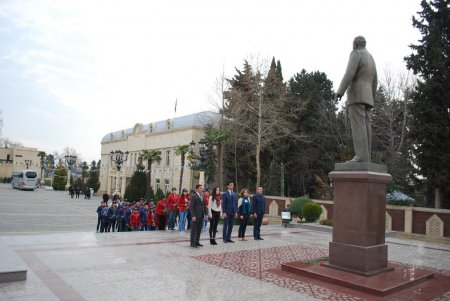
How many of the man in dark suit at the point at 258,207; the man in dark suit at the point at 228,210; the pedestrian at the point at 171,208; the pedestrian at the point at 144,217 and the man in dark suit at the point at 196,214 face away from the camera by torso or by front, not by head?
0

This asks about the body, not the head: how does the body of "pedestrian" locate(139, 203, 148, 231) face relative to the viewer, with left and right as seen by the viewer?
facing the viewer and to the right of the viewer

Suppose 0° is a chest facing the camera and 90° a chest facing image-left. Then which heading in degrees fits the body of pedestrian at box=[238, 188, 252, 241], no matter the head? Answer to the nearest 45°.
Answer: approximately 315°

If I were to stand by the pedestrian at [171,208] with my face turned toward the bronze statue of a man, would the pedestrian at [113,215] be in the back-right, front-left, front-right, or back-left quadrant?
back-right

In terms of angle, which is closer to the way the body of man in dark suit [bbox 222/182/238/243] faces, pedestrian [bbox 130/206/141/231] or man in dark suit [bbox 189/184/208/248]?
the man in dark suit

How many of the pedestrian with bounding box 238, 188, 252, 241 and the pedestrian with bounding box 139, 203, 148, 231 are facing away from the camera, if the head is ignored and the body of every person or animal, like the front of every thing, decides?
0

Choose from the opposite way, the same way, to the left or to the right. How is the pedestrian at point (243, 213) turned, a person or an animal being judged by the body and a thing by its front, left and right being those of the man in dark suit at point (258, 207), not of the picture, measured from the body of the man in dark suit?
the same way

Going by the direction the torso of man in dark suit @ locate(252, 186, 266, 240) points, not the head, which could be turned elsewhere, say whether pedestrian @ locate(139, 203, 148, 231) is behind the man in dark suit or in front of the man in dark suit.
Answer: behind

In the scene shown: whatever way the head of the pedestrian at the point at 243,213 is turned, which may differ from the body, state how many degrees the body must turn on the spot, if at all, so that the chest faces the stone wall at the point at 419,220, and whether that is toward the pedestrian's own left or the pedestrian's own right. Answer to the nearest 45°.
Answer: approximately 90° to the pedestrian's own left
